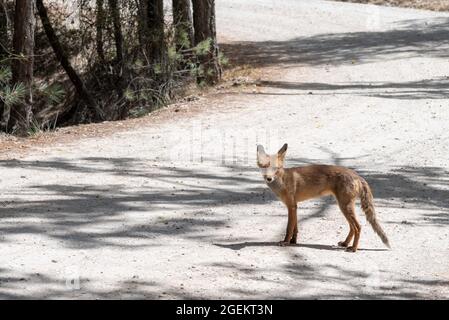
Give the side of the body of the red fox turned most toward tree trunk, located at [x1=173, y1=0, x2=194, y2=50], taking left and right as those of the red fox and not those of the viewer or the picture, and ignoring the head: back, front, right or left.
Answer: right

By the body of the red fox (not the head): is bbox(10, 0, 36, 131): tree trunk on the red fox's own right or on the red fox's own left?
on the red fox's own right

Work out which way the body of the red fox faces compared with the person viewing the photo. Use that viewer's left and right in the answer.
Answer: facing to the left of the viewer

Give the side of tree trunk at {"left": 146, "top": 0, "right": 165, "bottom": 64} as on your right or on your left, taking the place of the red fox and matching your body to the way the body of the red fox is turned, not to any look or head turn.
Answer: on your right

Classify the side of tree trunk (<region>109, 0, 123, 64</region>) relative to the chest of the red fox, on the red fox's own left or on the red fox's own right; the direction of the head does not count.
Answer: on the red fox's own right

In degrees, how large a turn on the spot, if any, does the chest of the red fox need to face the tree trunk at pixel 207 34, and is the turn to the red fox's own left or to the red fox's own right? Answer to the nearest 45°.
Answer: approximately 90° to the red fox's own right

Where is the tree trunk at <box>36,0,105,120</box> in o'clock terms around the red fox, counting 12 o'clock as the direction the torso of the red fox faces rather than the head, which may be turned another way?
The tree trunk is roughly at 2 o'clock from the red fox.
